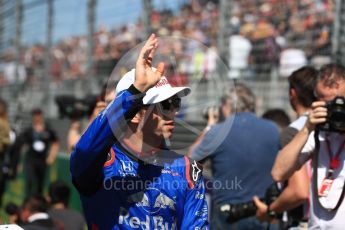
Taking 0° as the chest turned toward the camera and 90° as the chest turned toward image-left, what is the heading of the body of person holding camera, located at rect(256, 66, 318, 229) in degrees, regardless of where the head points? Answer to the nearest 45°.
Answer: approximately 135°

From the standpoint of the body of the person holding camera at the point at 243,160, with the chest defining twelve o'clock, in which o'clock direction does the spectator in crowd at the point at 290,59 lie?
The spectator in crowd is roughly at 2 o'clock from the person holding camera.

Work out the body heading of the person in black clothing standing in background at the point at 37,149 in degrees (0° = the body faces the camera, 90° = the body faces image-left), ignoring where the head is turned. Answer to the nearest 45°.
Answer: approximately 0°

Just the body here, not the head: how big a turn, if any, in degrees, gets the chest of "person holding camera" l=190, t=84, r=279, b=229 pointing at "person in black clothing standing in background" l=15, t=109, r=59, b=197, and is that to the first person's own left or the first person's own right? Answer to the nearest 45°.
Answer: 0° — they already face them

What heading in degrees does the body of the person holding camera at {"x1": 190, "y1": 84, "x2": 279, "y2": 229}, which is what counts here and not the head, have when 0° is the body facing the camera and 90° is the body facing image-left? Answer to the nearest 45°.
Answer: approximately 135°

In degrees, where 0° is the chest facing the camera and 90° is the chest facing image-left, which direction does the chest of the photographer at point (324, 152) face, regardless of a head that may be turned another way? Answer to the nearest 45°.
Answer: approximately 0°
